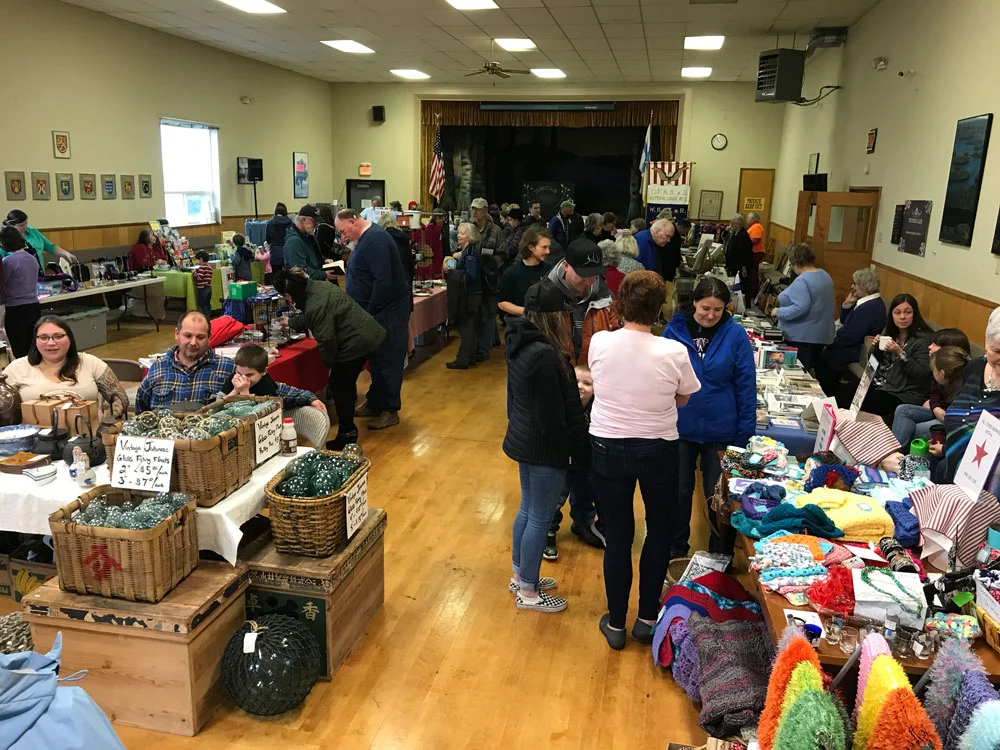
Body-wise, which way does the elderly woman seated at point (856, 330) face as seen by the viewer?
to the viewer's left

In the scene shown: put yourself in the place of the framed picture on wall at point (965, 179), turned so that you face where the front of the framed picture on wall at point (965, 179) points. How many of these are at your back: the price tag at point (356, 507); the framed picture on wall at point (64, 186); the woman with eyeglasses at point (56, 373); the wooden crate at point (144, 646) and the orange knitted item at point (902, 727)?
0

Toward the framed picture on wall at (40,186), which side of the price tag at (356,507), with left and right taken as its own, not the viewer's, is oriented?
back

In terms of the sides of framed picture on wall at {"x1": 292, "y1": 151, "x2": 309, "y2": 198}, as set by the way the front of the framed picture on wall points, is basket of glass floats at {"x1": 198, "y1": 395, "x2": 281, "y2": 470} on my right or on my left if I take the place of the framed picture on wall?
on my right

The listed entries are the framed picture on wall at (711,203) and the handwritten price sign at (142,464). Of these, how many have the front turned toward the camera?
2

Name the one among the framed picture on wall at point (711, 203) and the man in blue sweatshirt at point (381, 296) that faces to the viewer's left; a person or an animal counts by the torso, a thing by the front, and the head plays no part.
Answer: the man in blue sweatshirt

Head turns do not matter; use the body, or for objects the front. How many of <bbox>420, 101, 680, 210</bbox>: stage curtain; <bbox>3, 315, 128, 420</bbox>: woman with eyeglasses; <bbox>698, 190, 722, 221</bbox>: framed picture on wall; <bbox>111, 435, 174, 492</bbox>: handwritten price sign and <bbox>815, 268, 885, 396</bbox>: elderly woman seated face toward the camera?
4

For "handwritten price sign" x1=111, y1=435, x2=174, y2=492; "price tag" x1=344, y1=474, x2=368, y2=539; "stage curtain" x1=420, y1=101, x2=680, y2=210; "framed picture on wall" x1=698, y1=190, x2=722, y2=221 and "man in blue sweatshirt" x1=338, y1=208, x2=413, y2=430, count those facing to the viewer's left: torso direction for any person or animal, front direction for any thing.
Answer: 1

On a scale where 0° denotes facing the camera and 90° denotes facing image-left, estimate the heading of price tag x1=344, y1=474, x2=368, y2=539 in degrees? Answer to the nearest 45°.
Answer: approximately 315°

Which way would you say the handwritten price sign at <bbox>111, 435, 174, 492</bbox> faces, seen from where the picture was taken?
facing the viewer

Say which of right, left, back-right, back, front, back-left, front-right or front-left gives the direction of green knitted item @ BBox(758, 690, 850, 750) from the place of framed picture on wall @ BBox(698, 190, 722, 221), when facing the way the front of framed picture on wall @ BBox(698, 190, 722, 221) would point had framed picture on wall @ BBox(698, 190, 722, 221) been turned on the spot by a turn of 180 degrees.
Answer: back

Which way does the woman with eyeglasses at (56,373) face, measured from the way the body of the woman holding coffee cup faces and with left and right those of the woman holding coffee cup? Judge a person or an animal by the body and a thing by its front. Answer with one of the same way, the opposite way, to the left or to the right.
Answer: to the left

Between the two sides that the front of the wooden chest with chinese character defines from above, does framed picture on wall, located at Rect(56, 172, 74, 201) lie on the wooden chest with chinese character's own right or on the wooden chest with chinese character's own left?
on the wooden chest with chinese character's own right

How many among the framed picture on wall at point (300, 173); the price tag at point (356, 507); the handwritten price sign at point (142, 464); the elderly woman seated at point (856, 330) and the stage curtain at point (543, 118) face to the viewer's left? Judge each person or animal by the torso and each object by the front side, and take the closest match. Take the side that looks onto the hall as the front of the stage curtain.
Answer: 1

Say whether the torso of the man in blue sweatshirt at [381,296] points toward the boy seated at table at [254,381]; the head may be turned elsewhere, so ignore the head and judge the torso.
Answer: no

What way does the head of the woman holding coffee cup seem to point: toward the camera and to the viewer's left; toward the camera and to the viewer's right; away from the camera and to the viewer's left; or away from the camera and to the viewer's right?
toward the camera and to the viewer's left

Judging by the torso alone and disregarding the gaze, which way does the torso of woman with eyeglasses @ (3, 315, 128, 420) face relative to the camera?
toward the camera

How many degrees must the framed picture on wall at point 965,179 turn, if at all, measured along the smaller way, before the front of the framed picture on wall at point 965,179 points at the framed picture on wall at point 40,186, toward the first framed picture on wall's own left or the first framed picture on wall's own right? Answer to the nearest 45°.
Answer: approximately 45° to the first framed picture on wall's own right

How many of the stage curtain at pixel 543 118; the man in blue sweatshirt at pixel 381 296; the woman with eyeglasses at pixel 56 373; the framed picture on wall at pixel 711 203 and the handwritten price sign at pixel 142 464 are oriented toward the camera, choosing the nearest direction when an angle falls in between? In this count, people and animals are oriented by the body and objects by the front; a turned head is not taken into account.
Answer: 4

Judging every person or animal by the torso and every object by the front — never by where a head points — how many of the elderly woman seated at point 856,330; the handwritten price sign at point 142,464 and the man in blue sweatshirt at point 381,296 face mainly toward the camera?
1

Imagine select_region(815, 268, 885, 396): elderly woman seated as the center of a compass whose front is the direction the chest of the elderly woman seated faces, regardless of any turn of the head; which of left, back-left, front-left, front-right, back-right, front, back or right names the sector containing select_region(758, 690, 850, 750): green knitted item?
left

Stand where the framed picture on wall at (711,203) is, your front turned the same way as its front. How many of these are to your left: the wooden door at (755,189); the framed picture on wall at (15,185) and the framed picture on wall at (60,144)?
1

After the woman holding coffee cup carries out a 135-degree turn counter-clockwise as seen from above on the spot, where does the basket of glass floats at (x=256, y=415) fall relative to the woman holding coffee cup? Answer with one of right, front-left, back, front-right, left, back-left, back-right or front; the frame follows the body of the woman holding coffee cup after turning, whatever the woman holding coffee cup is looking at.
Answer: back-right
